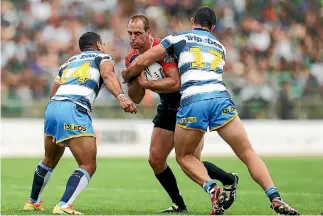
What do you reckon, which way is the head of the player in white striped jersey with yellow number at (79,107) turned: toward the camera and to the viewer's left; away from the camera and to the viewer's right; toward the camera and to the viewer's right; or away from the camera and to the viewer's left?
away from the camera and to the viewer's right

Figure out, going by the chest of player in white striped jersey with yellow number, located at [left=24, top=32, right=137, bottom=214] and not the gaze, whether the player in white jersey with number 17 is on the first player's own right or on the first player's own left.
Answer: on the first player's own right

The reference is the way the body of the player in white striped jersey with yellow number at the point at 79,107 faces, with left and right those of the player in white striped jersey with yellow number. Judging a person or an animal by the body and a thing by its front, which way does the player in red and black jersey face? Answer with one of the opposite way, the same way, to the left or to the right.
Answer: the opposite way

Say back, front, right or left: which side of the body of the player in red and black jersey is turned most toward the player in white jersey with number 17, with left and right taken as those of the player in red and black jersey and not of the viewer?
left

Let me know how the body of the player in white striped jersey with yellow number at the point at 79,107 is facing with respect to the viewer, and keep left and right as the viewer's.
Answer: facing away from the viewer and to the right of the viewer

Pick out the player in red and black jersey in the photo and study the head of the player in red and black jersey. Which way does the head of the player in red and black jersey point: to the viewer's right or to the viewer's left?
to the viewer's left

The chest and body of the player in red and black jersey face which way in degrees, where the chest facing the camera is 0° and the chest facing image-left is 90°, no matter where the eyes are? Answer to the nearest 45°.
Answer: approximately 45°
